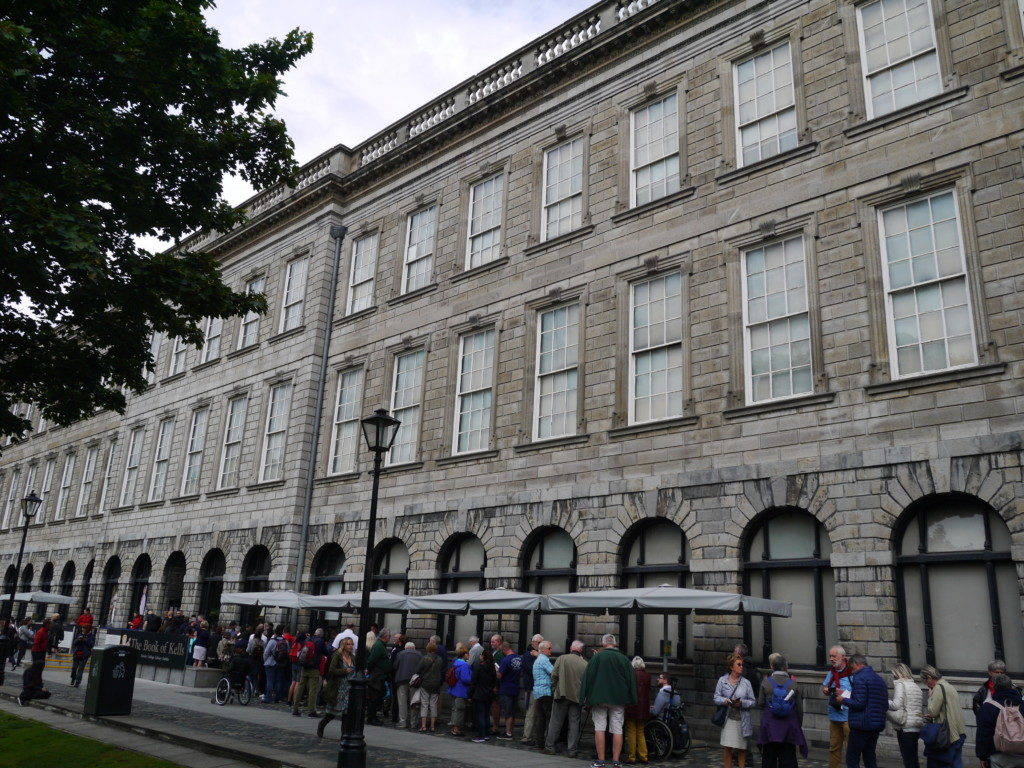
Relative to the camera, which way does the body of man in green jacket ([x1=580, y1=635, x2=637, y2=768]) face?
away from the camera

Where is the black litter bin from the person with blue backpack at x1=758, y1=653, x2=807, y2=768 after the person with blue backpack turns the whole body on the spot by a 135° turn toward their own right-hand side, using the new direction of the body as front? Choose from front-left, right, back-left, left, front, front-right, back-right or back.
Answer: back-right

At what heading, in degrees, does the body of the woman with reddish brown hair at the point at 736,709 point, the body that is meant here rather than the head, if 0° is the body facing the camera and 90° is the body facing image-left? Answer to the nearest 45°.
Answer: approximately 0°

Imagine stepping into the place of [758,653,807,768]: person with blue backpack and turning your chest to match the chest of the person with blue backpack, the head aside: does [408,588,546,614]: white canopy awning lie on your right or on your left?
on your left

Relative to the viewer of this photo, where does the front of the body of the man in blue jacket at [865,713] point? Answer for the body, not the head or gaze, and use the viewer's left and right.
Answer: facing away from the viewer and to the left of the viewer

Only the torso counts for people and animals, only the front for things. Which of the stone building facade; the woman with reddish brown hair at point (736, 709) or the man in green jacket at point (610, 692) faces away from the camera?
the man in green jacket

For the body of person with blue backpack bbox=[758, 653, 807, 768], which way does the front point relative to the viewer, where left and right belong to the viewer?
facing away from the viewer

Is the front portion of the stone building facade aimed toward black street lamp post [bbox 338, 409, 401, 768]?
yes

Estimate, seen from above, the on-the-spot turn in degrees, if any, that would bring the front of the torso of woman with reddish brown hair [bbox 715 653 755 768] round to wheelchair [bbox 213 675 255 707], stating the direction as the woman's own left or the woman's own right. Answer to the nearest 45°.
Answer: approximately 135° to the woman's own right

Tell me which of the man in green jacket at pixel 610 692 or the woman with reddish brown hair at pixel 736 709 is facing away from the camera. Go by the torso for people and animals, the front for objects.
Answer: the man in green jacket

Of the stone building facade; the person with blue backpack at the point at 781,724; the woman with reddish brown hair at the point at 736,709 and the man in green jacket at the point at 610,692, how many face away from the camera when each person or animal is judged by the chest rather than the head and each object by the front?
2

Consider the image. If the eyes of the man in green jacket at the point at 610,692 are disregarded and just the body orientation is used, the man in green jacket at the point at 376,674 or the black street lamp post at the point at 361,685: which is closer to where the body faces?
the man in green jacket
